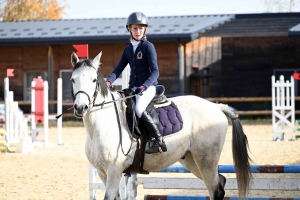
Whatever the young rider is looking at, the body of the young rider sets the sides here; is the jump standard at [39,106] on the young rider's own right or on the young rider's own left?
on the young rider's own right

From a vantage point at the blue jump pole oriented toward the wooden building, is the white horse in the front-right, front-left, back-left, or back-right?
back-left

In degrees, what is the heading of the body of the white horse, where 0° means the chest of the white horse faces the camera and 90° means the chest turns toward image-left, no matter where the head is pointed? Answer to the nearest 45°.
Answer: approximately 45°

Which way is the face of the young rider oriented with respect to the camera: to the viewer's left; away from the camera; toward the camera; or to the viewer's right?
toward the camera

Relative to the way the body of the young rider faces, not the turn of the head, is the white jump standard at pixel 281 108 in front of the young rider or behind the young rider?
behind

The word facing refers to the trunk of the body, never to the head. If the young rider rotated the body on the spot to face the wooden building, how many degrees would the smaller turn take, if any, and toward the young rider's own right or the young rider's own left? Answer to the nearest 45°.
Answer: approximately 135° to the young rider's own right

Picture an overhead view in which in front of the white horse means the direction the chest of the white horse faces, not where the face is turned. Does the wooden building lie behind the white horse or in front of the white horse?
behind

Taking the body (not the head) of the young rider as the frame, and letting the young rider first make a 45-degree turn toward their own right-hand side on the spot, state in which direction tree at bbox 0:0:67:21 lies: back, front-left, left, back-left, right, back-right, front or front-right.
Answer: right

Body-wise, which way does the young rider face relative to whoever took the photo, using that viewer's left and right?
facing the viewer and to the left of the viewer

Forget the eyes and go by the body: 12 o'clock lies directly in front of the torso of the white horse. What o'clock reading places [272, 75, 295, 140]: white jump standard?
The white jump standard is roughly at 5 o'clock from the white horse.
